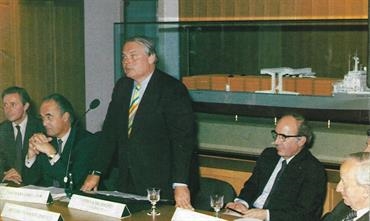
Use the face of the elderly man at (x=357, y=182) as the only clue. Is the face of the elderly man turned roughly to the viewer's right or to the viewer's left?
to the viewer's left

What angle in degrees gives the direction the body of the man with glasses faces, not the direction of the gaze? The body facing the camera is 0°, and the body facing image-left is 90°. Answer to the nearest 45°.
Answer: approximately 45°

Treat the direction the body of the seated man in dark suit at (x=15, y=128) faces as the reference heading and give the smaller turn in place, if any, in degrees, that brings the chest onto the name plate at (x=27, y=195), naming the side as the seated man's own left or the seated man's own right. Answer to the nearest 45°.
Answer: approximately 45° to the seated man's own left

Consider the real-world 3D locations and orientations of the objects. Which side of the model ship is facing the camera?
left

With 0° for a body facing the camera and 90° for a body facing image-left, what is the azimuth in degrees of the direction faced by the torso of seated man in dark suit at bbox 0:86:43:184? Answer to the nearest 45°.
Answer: approximately 45°

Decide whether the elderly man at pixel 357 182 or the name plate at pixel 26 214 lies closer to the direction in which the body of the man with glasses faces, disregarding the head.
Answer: the name plate

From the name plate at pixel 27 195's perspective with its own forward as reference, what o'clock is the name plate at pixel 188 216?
the name plate at pixel 188 216 is roughly at 9 o'clock from the name plate at pixel 27 195.

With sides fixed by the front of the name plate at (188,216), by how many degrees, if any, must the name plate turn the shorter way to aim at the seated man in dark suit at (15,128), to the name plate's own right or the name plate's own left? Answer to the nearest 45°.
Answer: approximately 90° to the name plate's own right
